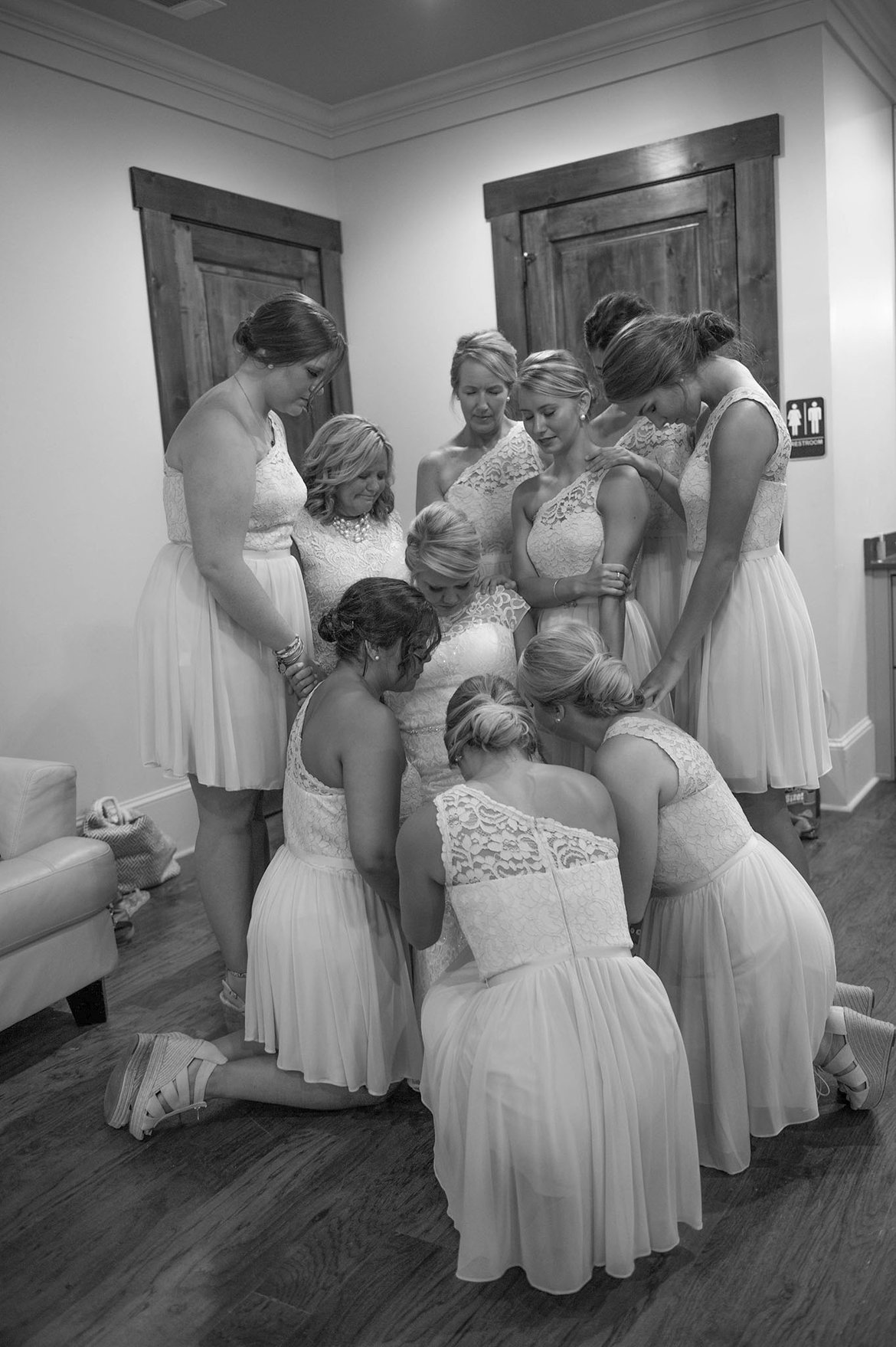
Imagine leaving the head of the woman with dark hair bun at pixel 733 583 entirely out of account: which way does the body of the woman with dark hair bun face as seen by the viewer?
to the viewer's left

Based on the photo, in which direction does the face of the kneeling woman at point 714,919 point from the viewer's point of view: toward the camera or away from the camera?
away from the camera

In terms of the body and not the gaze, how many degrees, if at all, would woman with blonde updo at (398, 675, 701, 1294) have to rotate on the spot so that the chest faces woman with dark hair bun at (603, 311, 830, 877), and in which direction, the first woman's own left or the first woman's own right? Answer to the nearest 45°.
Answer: approximately 45° to the first woman's own right

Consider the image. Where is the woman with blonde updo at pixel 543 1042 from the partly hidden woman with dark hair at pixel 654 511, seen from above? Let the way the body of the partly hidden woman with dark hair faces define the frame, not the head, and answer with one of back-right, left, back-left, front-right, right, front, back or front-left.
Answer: front-left

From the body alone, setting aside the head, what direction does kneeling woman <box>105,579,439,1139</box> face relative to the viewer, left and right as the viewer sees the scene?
facing away from the viewer and to the right of the viewer

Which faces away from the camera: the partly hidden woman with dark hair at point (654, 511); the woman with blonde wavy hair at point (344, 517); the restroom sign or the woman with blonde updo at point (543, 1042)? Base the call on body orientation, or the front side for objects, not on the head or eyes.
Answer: the woman with blonde updo at point (543, 1042)

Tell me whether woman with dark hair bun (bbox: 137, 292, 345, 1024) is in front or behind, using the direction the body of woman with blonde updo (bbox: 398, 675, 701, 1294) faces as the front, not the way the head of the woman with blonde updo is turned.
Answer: in front

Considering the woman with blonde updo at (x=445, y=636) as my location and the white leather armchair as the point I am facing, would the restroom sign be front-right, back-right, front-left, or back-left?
back-right

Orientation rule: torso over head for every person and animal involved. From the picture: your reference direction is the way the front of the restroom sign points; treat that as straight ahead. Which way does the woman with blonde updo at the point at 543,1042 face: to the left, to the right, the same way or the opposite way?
the opposite way

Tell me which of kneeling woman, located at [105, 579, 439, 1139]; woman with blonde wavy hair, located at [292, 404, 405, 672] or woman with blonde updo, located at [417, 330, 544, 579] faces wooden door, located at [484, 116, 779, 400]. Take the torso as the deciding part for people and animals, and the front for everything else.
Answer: the kneeling woman
